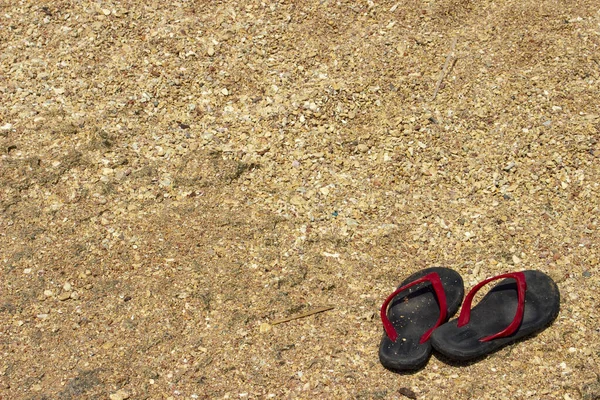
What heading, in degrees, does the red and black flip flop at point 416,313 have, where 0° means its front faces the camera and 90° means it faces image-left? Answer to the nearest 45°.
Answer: approximately 225°

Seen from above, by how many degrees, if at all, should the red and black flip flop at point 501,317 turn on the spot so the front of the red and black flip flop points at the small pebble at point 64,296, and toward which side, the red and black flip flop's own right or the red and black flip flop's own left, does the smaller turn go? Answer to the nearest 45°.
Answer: approximately 135° to the red and black flip flop's own left

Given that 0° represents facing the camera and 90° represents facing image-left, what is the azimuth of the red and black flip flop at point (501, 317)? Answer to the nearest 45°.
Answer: approximately 225°

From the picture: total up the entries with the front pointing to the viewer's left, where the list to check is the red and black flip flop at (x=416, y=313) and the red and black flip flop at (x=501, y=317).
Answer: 0

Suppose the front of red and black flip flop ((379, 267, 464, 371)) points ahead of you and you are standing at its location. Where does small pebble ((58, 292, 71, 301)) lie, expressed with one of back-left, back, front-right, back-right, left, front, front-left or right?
back-left
